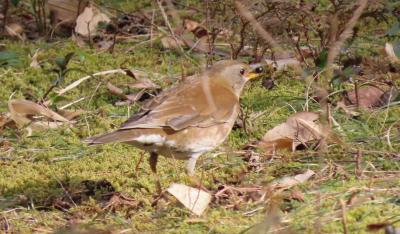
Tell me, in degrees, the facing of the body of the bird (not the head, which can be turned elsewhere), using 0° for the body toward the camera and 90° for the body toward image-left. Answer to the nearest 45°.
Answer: approximately 270°

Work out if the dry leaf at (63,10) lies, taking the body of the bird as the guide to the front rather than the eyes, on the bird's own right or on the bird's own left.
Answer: on the bird's own left

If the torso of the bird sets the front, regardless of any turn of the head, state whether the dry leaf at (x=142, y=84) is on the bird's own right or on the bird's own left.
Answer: on the bird's own left

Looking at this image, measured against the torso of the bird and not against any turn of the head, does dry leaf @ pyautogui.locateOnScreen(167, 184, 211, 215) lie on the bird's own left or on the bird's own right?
on the bird's own right

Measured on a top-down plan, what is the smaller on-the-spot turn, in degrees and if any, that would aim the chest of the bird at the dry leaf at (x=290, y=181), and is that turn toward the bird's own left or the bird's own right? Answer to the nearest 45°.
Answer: approximately 45° to the bird's own right

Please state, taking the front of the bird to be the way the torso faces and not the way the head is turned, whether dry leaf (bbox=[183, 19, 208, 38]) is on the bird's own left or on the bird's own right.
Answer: on the bird's own left
